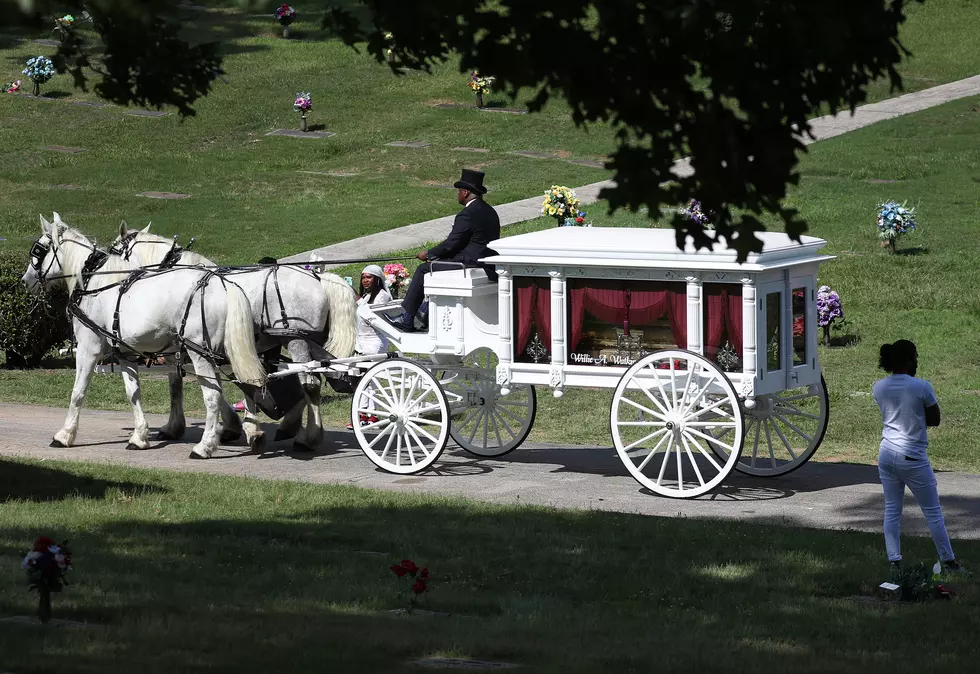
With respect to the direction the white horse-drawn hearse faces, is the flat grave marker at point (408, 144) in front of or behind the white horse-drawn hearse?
in front

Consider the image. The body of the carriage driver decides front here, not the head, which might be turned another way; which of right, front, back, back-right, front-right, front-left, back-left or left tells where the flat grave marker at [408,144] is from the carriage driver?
right

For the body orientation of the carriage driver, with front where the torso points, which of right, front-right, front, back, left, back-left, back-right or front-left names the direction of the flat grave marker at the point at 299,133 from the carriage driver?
right

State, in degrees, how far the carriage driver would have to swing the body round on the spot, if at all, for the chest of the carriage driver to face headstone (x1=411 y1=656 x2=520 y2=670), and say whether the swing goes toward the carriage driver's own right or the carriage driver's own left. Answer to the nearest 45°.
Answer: approximately 90° to the carriage driver's own left

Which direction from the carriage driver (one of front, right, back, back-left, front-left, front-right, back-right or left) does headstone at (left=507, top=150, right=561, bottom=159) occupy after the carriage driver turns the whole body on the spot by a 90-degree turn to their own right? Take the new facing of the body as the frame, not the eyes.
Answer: front

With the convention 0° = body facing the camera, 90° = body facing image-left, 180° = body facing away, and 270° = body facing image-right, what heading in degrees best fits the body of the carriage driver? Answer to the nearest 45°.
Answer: approximately 90°

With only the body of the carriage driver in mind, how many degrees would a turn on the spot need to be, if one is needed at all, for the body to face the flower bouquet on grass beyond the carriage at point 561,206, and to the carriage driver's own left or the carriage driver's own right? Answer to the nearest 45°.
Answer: approximately 90° to the carriage driver's own right

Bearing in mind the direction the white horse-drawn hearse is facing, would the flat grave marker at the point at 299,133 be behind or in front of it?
in front

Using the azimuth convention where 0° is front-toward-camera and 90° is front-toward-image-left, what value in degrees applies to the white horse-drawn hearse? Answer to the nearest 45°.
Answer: approximately 135°

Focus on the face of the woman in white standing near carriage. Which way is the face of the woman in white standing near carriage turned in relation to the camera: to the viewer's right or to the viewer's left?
to the viewer's left
